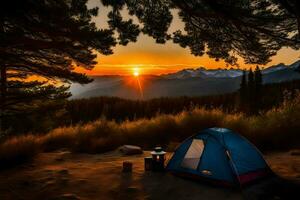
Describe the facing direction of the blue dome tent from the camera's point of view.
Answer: facing the viewer and to the left of the viewer

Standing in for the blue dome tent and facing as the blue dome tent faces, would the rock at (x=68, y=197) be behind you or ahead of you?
ahead

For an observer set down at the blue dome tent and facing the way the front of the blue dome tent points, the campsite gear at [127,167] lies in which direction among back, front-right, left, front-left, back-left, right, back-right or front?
front-right
